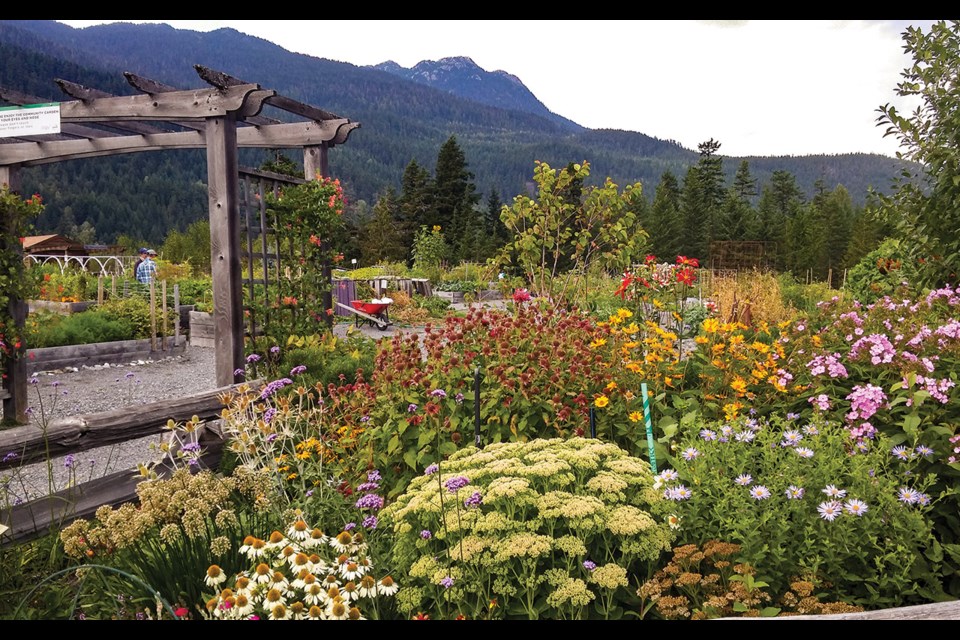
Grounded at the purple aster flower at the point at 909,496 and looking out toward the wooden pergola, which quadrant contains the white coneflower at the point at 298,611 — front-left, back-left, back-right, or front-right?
front-left

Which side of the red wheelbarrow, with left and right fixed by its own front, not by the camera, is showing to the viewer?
right

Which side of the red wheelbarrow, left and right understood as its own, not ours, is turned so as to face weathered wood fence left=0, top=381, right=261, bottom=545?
right

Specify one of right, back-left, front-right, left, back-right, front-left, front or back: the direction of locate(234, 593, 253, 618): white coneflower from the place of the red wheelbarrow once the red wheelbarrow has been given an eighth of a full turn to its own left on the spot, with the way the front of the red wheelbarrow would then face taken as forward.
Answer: back-right

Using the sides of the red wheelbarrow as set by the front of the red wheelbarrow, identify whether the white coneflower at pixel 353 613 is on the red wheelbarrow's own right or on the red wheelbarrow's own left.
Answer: on the red wheelbarrow's own right

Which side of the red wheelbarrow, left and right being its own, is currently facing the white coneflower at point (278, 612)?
right

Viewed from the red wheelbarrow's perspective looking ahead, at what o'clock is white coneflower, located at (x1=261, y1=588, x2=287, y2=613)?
The white coneflower is roughly at 3 o'clock from the red wheelbarrow.

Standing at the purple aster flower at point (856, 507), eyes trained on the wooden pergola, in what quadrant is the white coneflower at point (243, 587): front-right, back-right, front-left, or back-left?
front-left

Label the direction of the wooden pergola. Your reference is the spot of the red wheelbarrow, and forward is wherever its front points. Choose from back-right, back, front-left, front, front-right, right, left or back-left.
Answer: right

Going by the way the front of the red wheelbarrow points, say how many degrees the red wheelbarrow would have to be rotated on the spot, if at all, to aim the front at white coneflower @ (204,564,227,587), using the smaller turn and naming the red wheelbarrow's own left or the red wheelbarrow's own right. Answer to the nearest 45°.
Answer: approximately 90° to the red wheelbarrow's own right

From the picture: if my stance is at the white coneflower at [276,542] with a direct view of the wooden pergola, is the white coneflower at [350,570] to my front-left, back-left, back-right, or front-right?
back-right

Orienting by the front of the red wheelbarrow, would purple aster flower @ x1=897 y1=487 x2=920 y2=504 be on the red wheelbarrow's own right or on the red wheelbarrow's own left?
on the red wheelbarrow's own right
